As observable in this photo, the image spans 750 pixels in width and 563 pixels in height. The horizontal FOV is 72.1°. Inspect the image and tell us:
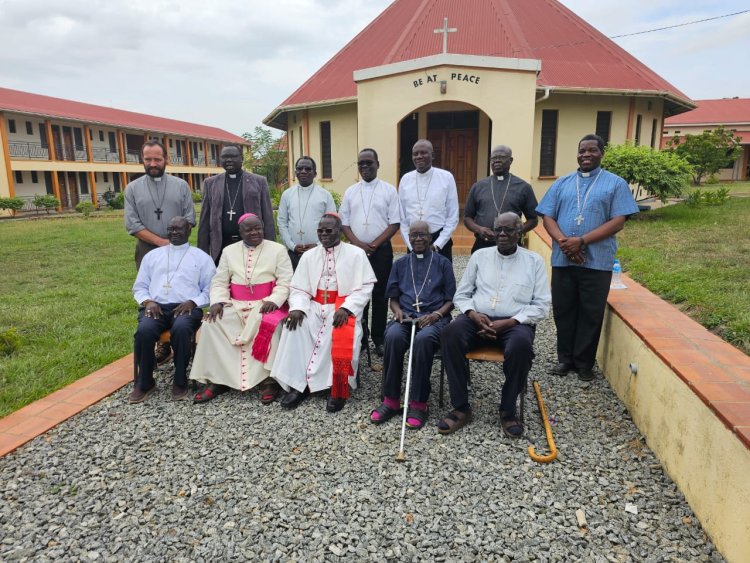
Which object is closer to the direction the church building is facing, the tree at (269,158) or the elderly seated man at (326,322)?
the elderly seated man

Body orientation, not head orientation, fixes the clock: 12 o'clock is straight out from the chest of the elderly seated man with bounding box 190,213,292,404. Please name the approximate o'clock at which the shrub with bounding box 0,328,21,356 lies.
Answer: The shrub is roughly at 4 o'clock from the elderly seated man.

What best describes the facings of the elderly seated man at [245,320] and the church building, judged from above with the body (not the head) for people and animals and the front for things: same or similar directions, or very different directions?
same or similar directions

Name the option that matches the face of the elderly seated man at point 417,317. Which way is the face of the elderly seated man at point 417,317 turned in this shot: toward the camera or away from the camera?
toward the camera

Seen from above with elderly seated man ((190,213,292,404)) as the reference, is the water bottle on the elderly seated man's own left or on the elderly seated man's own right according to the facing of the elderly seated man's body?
on the elderly seated man's own left

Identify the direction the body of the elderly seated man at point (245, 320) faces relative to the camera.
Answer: toward the camera

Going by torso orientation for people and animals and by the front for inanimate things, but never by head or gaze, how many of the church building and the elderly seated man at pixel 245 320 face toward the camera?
2

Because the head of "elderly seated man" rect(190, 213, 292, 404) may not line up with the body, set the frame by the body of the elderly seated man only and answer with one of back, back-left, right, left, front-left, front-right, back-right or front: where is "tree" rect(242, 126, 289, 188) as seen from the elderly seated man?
back

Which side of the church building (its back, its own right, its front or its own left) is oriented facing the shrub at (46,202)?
right

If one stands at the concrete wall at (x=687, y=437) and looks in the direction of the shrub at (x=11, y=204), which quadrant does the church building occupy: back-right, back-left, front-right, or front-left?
front-right

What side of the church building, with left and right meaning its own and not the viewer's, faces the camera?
front

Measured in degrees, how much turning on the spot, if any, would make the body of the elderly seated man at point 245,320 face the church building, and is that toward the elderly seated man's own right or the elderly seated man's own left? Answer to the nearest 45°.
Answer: approximately 135° to the elderly seated man's own left

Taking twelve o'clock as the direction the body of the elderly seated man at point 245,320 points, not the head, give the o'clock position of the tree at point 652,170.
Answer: The tree is roughly at 8 o'clock from the elderly seated man.

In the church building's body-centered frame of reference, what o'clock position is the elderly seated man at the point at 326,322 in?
The elderly seated man is roughly at 12 o'clock from the church building.

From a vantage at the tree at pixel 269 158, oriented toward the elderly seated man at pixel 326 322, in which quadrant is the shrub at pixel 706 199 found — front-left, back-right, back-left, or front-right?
front-left
